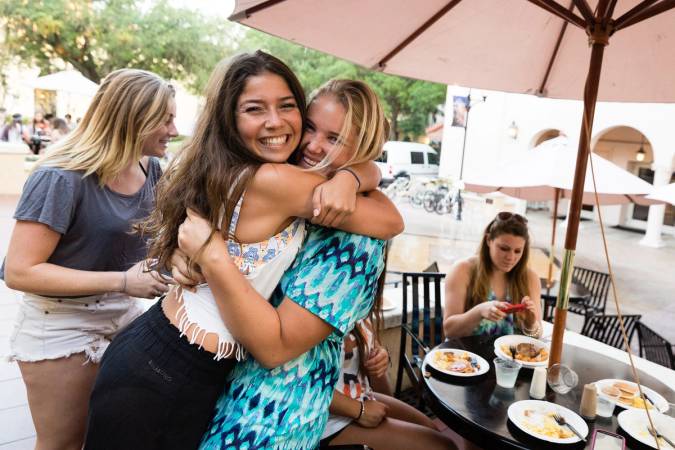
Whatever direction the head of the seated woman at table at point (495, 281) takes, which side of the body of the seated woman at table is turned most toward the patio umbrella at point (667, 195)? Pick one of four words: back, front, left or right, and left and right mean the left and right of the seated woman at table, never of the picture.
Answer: left

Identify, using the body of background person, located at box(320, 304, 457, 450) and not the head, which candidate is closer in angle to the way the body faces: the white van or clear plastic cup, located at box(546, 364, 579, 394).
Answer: the clear plastic cup

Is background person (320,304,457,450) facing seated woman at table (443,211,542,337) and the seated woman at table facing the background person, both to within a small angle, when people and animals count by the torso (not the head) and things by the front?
no

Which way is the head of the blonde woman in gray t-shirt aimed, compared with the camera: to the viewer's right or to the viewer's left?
to the viewer's right

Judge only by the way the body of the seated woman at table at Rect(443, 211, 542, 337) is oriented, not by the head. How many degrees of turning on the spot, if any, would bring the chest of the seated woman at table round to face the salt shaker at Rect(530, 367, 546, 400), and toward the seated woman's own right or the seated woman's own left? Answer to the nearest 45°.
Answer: approximately 45° to the seated woman's own right

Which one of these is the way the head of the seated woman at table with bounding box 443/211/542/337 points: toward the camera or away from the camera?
toward the camera

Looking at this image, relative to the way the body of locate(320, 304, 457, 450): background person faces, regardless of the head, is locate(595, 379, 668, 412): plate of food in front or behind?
in front

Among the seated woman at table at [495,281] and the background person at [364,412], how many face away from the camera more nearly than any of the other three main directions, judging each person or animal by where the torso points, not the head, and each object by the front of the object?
0

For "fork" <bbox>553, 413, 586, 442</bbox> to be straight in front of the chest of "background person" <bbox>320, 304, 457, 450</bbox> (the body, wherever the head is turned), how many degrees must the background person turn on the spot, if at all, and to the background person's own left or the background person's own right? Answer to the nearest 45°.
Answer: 0° — they already face it

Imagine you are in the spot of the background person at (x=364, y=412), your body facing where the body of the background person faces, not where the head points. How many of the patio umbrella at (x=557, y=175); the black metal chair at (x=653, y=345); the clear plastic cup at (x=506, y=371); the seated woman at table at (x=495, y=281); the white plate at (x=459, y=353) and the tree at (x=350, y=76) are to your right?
0

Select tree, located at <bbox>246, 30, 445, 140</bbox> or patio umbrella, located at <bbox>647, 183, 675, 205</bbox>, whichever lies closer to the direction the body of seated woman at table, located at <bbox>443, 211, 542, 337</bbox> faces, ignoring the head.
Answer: the patio umbrella

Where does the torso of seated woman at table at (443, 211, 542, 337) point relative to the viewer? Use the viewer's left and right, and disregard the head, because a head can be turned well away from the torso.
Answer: facing the viewer and to the right of the viewer

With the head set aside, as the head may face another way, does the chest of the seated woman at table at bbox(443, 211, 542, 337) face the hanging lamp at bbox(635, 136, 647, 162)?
no

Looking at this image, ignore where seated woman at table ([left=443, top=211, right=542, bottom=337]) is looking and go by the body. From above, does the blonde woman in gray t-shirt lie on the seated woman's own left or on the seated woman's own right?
on the seated woman's own right

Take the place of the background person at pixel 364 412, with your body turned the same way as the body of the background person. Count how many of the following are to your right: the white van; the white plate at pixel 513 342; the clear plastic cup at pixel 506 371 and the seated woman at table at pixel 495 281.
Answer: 0

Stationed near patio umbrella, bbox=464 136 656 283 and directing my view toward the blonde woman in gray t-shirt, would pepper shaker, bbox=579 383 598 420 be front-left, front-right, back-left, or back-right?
front-left

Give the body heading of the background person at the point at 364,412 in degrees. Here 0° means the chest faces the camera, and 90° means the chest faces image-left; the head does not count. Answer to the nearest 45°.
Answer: approximately 270°

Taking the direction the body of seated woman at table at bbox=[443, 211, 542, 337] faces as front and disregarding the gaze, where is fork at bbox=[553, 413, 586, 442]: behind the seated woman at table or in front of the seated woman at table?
in front

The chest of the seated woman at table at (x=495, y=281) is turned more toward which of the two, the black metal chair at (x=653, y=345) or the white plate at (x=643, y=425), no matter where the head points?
the white plate
